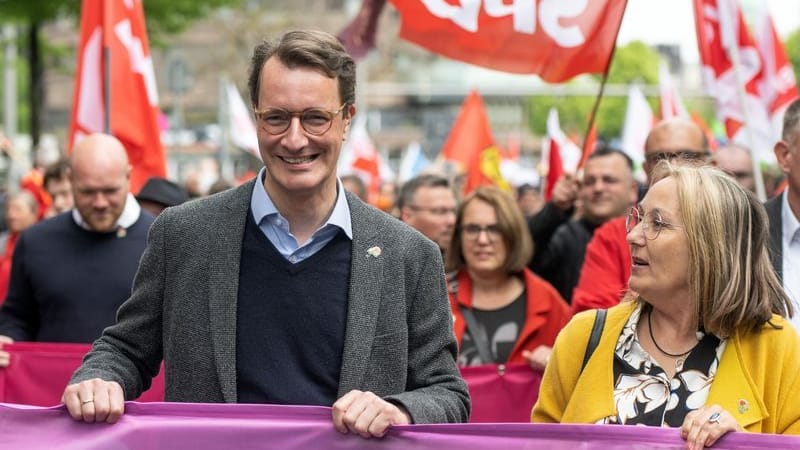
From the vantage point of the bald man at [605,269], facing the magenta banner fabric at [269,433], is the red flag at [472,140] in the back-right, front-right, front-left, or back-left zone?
back-right

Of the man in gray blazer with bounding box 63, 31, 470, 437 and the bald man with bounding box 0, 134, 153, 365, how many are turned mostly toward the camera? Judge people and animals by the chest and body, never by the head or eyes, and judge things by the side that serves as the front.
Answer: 2

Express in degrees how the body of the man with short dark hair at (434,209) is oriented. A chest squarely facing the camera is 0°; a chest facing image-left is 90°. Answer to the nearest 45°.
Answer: approximately 315°

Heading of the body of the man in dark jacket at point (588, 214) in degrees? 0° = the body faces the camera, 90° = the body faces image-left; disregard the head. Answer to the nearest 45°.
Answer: approximately 45°

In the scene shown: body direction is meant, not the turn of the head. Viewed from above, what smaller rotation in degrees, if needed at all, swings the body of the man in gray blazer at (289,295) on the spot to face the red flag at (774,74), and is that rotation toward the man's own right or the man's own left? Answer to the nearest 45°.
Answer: approximately 135° to the man's own left

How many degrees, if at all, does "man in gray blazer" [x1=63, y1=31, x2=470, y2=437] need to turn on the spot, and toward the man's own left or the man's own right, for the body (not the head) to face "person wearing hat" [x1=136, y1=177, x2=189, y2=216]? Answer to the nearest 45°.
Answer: approximately 180°
